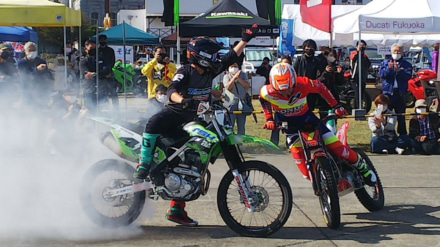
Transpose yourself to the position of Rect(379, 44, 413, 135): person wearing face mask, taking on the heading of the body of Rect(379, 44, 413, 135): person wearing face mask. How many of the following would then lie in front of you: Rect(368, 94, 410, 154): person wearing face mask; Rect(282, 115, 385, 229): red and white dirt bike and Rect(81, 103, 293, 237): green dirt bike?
3

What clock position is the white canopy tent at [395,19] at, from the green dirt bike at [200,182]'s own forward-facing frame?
The white canopy tent is roughly at 10 o'clock from the green dirt bike.

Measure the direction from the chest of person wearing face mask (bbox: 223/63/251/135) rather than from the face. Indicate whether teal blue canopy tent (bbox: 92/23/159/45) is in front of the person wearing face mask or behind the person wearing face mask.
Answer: behind

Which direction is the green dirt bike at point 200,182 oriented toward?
to the viewer's right

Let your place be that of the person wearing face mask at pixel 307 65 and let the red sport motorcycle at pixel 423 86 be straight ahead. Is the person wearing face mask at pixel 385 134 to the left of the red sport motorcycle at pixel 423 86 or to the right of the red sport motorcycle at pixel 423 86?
right

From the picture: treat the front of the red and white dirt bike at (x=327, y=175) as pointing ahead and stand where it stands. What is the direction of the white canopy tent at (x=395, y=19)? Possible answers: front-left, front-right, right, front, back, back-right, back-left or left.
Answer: back-right

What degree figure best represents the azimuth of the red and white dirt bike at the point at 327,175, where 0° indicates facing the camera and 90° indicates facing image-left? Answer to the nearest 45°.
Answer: approximately 45°

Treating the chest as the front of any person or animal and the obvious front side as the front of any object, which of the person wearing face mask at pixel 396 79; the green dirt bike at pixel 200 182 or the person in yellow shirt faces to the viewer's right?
the green dirt bike

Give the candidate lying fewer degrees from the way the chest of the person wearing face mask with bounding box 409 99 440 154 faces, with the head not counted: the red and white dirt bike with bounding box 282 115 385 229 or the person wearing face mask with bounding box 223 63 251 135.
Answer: the red and white dirt bike
